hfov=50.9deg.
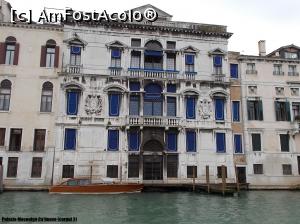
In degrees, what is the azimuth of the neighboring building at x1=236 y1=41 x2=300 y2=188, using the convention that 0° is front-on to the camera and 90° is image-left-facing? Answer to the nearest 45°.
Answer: approximately 0°

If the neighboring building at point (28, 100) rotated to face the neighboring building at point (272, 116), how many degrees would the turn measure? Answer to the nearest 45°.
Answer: approximately 90° to its left

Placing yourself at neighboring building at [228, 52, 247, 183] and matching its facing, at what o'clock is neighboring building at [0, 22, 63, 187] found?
neighboring building at [0, 22, 63, 187] is roughly at 2 o'clock from neighboring building at [228, 52, 247, 183].

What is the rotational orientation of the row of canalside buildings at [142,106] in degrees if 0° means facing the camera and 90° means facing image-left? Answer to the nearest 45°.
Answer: approximately 0°
